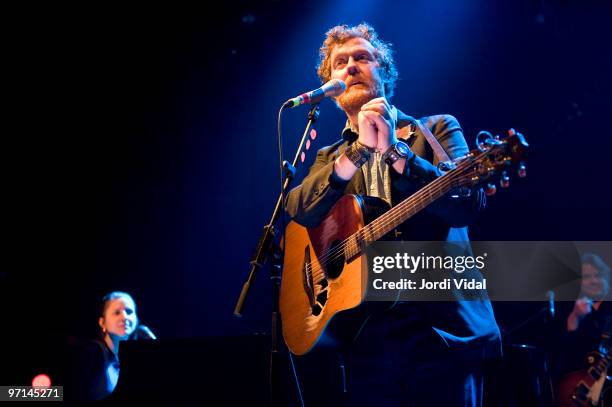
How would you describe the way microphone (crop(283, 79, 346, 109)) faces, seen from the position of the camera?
facing to the right of the viewer

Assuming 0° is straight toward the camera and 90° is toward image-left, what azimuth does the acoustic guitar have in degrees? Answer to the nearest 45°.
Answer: approximately 45°

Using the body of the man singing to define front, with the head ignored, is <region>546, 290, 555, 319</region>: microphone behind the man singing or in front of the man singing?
behind

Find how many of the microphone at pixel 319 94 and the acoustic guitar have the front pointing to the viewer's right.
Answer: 1

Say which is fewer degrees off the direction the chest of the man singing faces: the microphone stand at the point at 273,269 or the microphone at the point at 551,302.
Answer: the microphone stand
